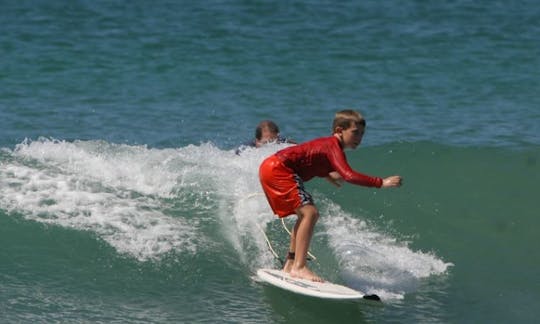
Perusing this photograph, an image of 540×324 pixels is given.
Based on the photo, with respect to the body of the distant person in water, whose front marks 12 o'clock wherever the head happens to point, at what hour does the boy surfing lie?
The boy surfing is roughly at 12 o'clock from the distant person in water.

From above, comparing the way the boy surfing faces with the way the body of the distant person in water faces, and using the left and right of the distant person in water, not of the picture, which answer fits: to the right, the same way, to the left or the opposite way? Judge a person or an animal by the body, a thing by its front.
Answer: to the left

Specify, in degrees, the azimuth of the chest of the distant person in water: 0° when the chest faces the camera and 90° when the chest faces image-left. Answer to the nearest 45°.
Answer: approximately 0°

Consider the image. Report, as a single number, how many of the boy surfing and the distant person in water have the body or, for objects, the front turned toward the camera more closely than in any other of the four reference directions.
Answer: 1

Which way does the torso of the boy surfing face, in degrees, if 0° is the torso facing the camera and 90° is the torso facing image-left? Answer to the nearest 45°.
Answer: approximately 270°

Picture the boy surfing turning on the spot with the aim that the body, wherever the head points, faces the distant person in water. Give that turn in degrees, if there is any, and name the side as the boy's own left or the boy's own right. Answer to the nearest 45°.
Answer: approximately 90° to the boy's own left
